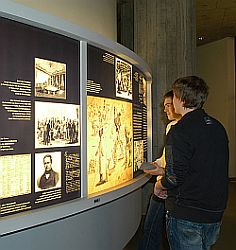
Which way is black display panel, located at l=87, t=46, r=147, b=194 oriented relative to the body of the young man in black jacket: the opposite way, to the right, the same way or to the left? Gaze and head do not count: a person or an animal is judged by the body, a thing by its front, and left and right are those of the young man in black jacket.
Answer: the opposite way

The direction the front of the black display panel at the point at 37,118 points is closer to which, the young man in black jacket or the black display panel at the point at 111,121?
the young man in black jacket

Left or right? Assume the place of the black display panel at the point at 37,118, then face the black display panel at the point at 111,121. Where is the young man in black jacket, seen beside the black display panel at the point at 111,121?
right

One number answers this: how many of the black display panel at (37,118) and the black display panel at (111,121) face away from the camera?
0

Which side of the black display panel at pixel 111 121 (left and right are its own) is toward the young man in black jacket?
front

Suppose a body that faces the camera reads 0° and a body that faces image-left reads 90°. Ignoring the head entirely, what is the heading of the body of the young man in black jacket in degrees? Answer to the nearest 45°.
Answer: approximately 135°

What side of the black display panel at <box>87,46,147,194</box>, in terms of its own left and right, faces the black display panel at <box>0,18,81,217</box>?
right

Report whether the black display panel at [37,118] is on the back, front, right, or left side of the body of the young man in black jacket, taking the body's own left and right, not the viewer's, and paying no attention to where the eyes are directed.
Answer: left

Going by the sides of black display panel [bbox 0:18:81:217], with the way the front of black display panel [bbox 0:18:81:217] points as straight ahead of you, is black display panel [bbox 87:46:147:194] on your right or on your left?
on your left

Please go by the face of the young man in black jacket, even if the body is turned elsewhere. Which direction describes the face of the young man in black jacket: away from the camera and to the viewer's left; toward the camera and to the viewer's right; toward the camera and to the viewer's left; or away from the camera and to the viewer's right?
away from the camera and to the viewer's left

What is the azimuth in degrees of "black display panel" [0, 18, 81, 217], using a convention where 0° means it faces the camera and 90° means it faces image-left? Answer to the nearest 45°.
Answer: approximately 315°

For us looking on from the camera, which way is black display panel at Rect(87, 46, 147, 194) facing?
facing the viewer and to the right of the viewer
